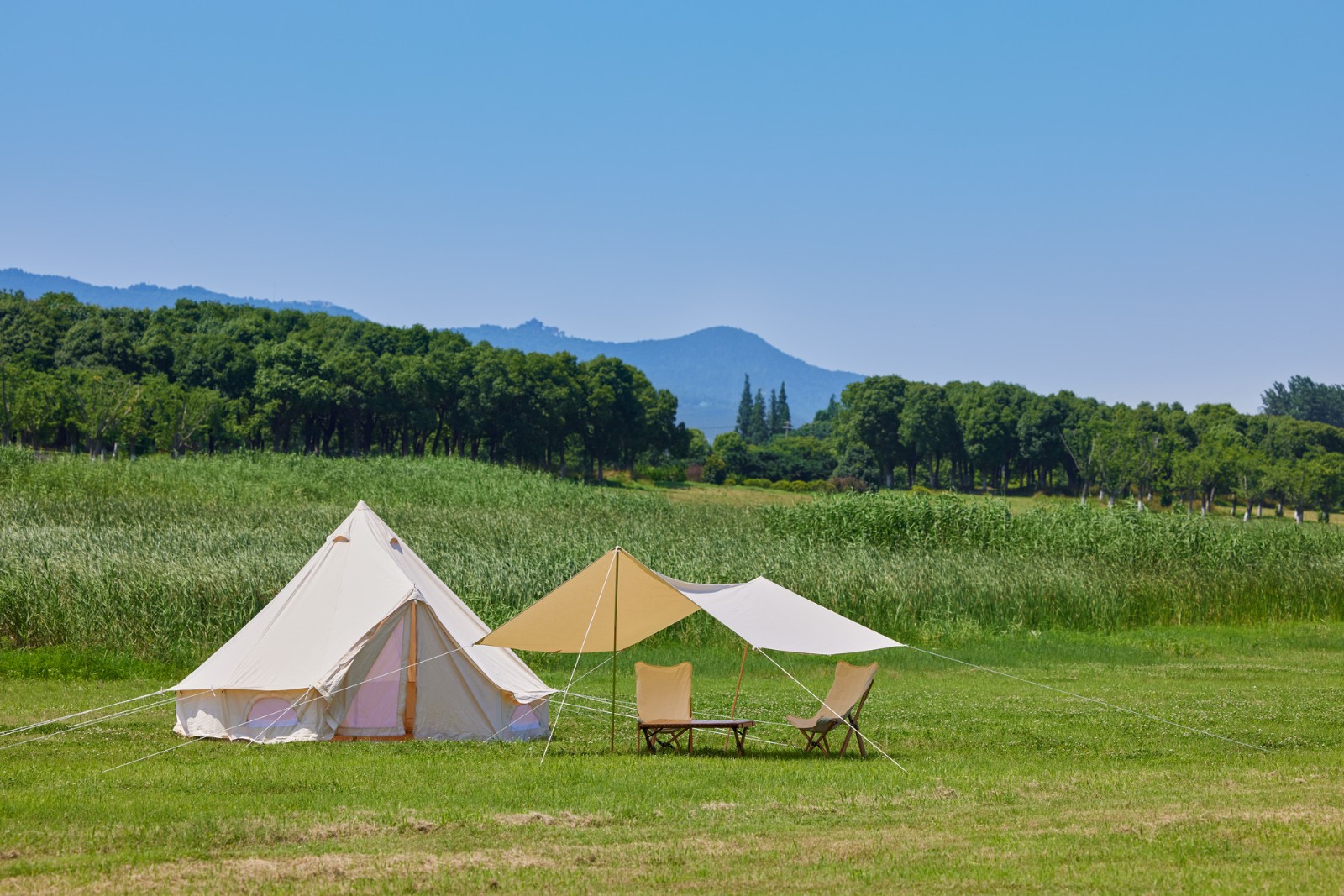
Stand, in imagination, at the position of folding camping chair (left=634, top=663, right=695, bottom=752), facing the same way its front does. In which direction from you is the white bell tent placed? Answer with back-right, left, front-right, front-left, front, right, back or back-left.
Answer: right

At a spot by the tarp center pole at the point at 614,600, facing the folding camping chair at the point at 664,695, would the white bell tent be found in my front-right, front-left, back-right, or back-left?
back-left

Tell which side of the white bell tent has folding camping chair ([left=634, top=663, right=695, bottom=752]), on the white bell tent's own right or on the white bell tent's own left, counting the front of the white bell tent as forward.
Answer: on the white bell tent's own left

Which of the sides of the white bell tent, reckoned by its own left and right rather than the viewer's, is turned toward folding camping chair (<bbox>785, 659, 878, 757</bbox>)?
left

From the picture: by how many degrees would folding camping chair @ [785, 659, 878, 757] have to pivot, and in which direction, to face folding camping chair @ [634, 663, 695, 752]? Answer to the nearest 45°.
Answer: approximately 45° to its right

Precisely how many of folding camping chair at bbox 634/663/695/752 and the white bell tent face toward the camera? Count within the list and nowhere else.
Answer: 2

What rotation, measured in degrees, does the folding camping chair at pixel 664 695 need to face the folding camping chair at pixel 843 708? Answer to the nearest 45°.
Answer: approximately 90° to its left

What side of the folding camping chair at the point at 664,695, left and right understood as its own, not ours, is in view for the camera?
front

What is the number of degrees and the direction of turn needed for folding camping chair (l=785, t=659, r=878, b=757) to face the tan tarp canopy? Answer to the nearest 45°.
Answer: approximately 45° to its right

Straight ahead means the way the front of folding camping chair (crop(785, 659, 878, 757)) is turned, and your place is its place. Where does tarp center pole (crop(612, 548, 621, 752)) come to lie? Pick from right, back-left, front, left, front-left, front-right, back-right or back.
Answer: front-right

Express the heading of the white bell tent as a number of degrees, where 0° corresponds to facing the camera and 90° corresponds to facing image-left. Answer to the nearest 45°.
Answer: approximately 0°
